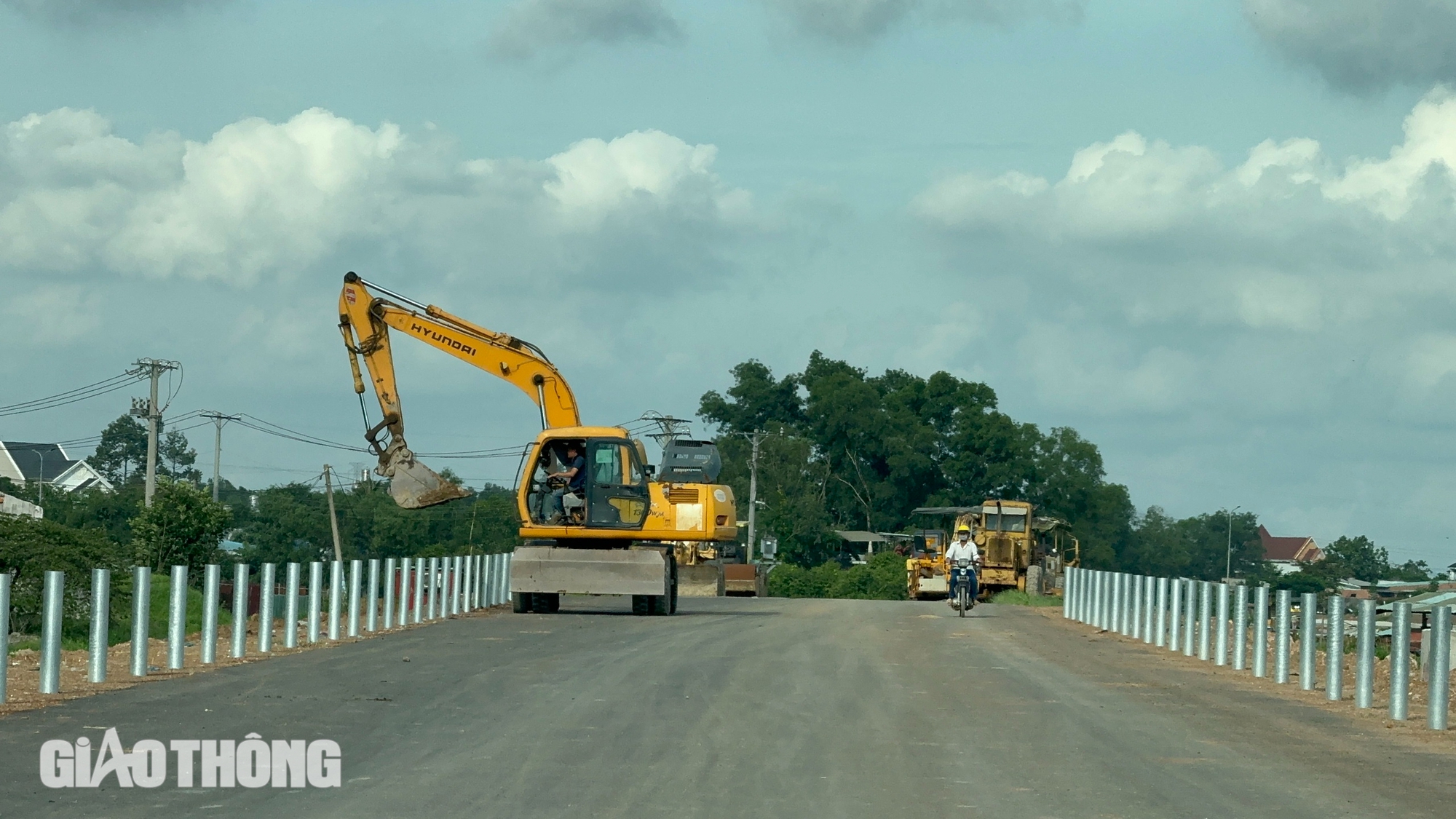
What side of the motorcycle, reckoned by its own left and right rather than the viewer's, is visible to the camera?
front

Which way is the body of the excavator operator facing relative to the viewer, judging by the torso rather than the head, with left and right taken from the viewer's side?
facing to the left of the viewer

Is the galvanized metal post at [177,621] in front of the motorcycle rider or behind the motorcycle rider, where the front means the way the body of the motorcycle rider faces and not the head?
in front

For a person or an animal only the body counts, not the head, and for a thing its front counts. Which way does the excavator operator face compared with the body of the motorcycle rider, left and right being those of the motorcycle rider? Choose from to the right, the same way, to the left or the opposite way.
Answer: to the right

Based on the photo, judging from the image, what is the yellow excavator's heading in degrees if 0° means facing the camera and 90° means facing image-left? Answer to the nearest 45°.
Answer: approximately 90°

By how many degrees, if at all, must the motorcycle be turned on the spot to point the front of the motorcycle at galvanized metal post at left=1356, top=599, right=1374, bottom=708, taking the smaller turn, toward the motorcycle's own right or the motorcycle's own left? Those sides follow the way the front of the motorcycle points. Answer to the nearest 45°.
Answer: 0° — it already faces it
